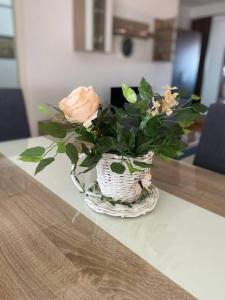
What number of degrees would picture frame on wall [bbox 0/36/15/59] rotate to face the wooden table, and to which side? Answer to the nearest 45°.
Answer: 0° — it already faces it

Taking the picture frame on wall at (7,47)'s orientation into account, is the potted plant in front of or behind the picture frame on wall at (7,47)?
in front

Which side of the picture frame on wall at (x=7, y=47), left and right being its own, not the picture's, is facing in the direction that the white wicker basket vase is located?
front

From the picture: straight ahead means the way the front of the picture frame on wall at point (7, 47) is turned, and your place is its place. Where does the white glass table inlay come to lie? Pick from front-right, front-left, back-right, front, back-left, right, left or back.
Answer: front
